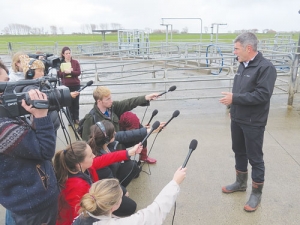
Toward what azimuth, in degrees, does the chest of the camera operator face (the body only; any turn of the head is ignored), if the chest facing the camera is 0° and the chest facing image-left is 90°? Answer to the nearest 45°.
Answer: approximately 270°

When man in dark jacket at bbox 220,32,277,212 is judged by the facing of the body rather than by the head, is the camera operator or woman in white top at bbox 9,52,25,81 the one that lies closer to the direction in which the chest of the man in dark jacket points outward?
the camera operator

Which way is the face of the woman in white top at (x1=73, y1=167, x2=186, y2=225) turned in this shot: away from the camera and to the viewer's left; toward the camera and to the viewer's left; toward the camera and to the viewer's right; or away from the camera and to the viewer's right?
away from the camera and to the viewer's right

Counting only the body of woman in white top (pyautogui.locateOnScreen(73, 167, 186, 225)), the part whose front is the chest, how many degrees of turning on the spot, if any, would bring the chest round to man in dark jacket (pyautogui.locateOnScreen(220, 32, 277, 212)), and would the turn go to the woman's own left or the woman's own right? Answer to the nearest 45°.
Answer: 0° — they already face them

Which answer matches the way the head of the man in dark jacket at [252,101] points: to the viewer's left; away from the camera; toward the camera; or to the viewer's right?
to the viewer's left

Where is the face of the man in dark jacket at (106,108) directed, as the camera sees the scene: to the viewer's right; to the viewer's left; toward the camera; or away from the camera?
to the viewer's right

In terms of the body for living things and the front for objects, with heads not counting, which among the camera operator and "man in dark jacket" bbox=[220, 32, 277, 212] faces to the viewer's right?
the camera operator

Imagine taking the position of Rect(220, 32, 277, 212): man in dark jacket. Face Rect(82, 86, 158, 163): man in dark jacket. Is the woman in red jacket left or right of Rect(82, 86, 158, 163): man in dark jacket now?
left

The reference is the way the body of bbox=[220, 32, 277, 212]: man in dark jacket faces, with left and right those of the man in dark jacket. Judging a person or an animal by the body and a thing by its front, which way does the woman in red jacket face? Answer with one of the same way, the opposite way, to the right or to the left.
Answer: the opposite way

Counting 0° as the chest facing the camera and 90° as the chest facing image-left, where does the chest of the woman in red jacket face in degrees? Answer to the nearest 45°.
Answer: approximately 270°

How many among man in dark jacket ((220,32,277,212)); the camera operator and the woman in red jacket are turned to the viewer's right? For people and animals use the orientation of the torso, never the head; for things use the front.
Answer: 2

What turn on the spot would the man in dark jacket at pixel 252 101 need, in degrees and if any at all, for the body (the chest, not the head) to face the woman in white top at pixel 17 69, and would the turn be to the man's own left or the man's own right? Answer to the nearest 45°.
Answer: approximately 45° to the man's own right
